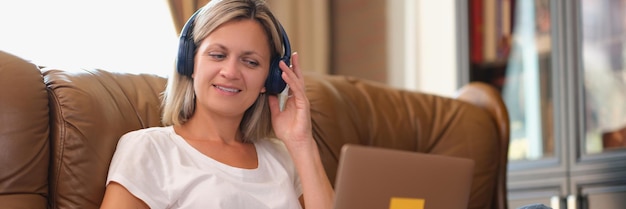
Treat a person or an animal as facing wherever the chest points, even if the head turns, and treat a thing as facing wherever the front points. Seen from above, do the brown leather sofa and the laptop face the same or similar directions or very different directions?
very different directions

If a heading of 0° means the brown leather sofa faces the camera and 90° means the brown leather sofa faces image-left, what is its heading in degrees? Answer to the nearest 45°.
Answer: approximately 0°

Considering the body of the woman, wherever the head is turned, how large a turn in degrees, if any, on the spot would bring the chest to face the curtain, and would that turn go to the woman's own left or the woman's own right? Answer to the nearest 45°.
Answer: approximately 180°

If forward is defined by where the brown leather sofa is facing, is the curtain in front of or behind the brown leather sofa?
behind

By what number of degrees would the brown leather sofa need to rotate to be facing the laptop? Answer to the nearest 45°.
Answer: approximately 45° to its left

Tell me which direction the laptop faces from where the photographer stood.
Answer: facing away from the viewer

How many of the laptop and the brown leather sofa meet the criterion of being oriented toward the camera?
1

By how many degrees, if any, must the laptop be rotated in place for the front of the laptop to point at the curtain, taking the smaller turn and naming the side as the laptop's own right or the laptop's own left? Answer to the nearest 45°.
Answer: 0° — it already faces it

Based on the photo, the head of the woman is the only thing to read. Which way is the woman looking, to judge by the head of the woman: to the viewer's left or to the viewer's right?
to the viewer's right
